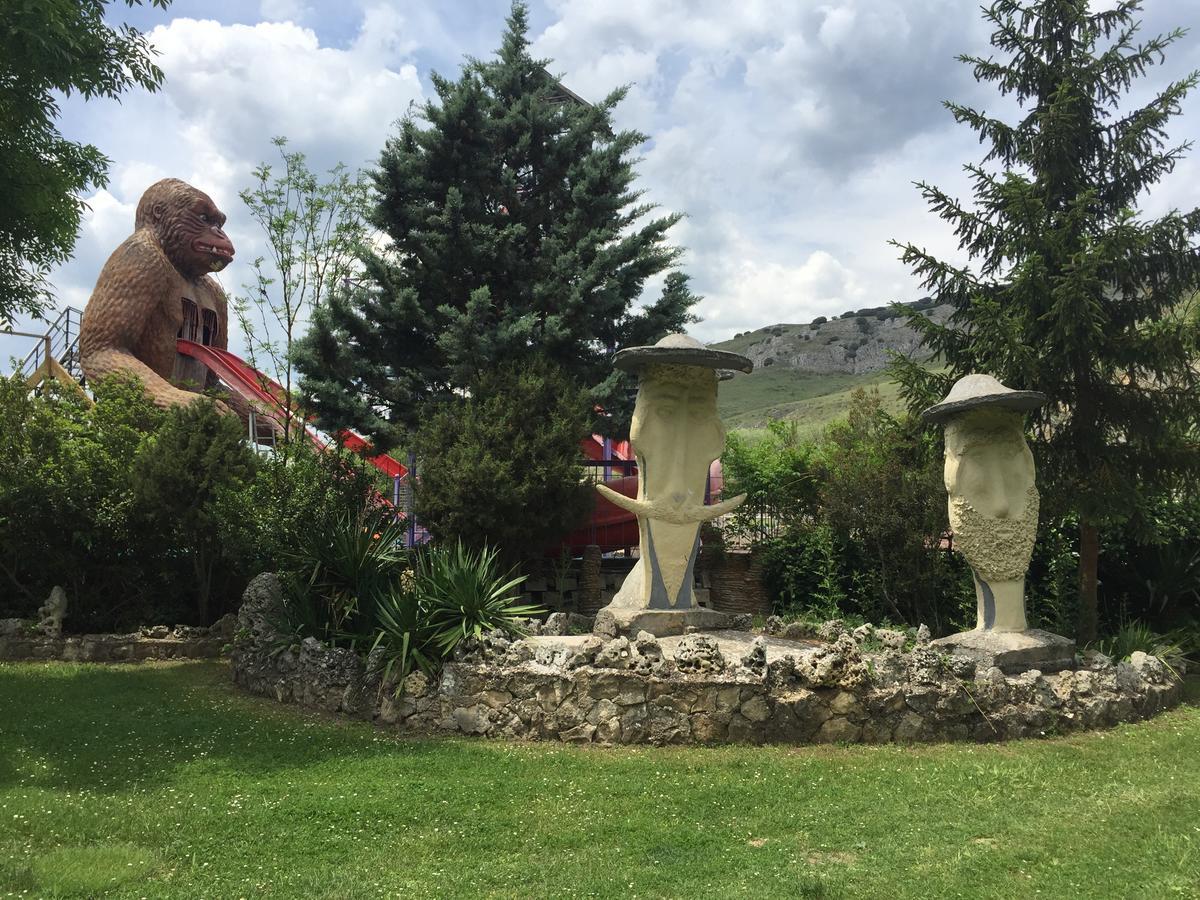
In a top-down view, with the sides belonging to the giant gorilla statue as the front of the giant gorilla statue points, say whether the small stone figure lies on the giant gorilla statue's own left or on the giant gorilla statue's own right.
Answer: on the giant gorilla statue's own right

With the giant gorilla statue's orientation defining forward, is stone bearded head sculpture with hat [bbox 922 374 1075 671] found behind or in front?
in front

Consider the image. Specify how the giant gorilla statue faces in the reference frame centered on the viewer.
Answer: facing the viewer and to the right of the viewer

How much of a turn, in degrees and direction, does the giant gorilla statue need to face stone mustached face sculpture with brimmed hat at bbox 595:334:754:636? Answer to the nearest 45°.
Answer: approximately 45° to its right

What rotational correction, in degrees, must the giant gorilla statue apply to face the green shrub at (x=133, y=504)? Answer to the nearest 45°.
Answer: approximately 45° to its right

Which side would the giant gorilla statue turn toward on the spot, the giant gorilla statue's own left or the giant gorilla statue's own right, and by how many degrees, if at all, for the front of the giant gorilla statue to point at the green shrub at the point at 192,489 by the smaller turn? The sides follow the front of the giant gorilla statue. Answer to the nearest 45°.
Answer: approximately 45° to the giant gorilla statue's own right

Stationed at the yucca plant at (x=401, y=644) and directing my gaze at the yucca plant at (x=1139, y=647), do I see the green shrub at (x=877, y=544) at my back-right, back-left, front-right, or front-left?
front-left

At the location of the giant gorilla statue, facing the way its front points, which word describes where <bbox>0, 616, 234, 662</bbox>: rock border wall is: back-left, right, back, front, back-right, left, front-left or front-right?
front-right

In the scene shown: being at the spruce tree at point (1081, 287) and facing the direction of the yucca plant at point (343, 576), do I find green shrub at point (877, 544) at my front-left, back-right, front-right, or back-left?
front-right

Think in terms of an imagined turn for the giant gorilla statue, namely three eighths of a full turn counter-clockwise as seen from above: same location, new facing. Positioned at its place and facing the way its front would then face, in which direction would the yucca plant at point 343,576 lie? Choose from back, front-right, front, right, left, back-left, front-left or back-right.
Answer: back

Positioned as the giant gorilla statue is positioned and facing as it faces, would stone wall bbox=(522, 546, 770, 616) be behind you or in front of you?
in front

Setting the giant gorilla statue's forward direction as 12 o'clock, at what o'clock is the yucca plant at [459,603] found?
The yucca plant is roughly at 1 o'clock from the giant gorilla statue.

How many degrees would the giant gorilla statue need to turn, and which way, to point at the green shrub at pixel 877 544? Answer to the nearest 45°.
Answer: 0° — it already faces it

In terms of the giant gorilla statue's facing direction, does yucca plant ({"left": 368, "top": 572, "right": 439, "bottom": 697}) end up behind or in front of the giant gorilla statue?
in front
